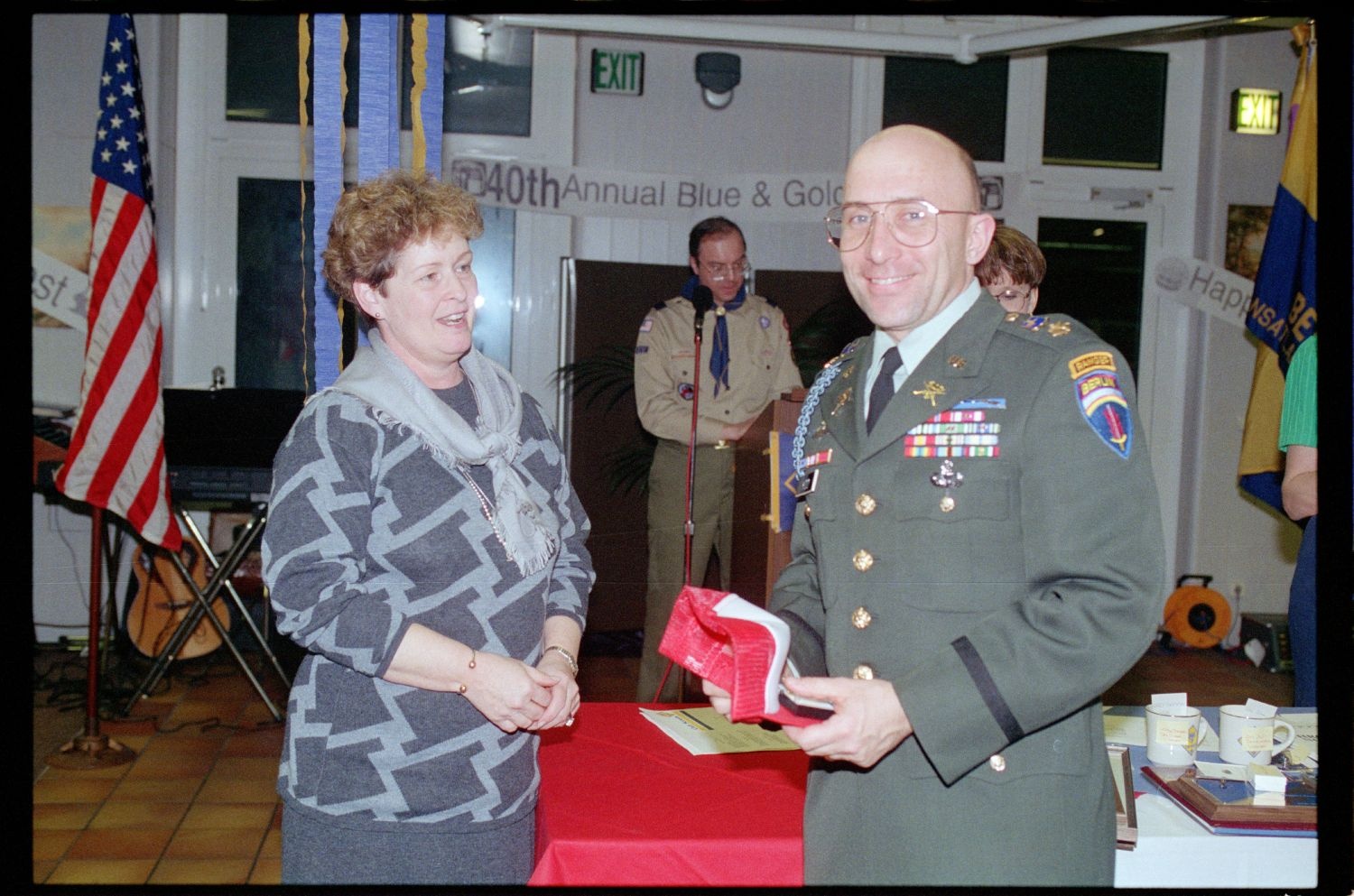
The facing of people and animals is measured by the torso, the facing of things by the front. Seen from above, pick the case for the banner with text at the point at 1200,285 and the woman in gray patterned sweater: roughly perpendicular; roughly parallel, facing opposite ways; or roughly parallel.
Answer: roughly perpendicular

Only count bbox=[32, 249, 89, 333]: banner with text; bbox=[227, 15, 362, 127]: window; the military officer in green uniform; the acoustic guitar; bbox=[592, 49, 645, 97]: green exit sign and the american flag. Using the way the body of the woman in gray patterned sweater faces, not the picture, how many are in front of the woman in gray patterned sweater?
1

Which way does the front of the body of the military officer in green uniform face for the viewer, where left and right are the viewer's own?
facing the viewer and to the left of the viewer

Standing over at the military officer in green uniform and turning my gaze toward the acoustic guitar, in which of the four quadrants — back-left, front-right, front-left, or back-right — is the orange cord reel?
front-right

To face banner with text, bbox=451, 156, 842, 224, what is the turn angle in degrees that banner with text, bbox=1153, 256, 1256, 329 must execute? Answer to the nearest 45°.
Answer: approximately 45° to its right

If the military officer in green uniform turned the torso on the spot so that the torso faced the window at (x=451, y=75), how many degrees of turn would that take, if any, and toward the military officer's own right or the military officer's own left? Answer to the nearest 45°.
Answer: approximately 90° to the military officer's own right

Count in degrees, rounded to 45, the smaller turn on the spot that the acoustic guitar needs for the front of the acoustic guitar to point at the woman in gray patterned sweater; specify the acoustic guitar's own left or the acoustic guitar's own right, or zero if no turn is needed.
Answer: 0° — it already faces them

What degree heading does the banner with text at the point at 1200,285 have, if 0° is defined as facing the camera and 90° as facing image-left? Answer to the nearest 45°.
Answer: approximately 0°

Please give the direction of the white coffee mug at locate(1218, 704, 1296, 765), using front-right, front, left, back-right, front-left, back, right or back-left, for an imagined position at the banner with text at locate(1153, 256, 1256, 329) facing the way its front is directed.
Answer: front

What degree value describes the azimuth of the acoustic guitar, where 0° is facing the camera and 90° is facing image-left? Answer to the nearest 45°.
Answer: approximately 0°

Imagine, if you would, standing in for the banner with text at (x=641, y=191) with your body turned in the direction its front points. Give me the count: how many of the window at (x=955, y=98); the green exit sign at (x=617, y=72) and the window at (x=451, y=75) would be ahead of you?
0

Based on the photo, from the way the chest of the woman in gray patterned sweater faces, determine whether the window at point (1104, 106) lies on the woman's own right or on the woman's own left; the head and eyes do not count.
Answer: on the woman's own left

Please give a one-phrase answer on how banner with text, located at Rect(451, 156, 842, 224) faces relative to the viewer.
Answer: facing the viewer
